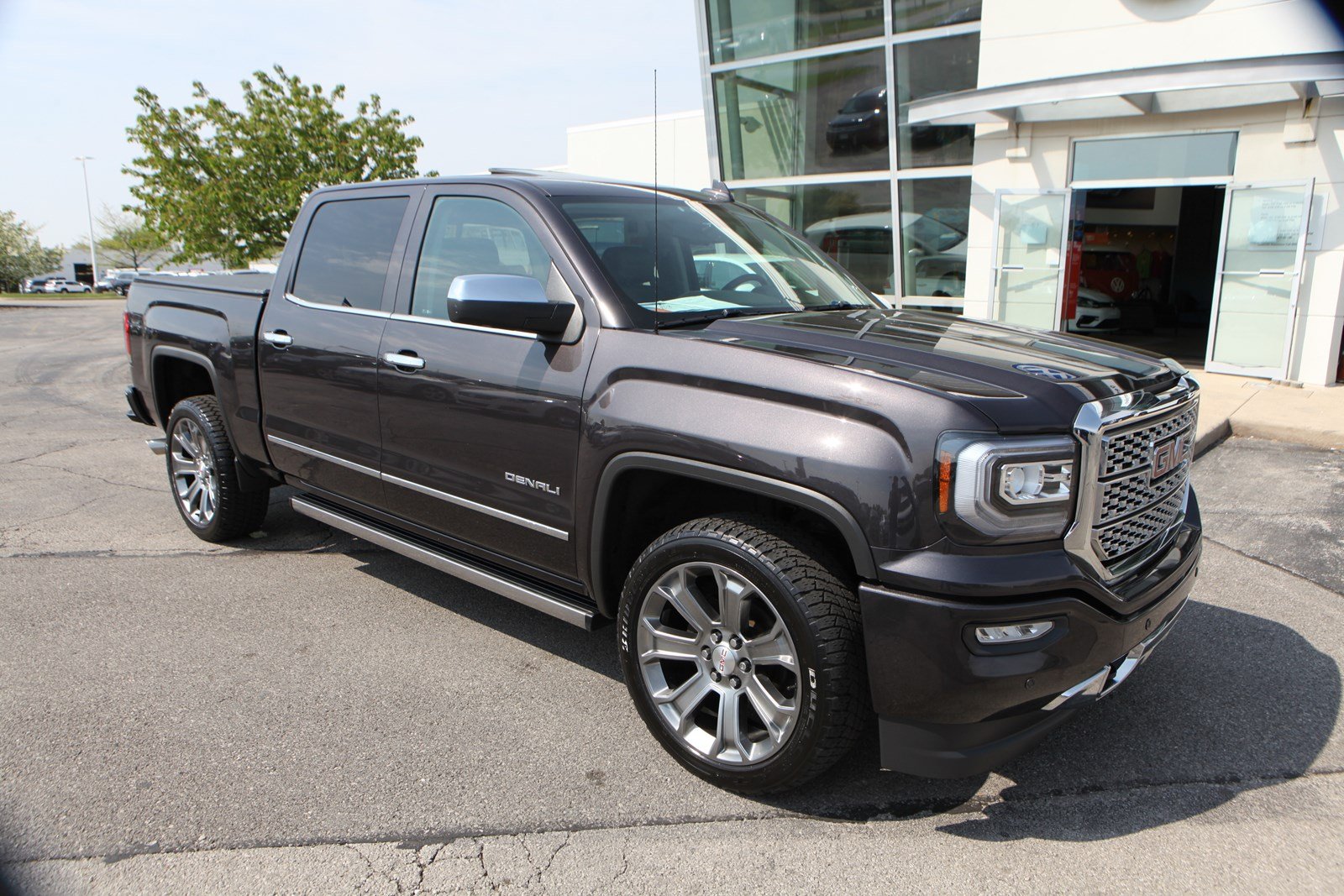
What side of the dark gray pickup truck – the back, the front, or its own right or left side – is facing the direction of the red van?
left

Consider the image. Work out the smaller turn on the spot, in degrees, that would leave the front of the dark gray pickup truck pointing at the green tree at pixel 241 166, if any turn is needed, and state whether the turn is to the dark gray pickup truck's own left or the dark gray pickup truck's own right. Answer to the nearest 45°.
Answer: approximately 180°

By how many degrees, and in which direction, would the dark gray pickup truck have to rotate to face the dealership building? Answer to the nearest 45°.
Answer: approximately 90° to its left

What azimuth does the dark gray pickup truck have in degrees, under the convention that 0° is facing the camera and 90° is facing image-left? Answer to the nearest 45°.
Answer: approximately 315°

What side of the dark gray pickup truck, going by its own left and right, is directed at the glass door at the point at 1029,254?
left
